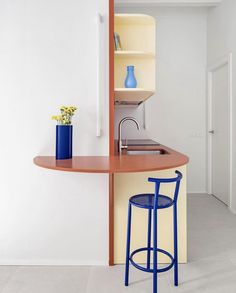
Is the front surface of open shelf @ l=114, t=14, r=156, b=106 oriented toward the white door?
no

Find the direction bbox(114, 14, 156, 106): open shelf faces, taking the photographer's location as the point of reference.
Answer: facing the viewer

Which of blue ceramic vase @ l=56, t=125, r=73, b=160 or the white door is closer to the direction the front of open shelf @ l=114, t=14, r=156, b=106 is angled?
the blue ceramic vase
